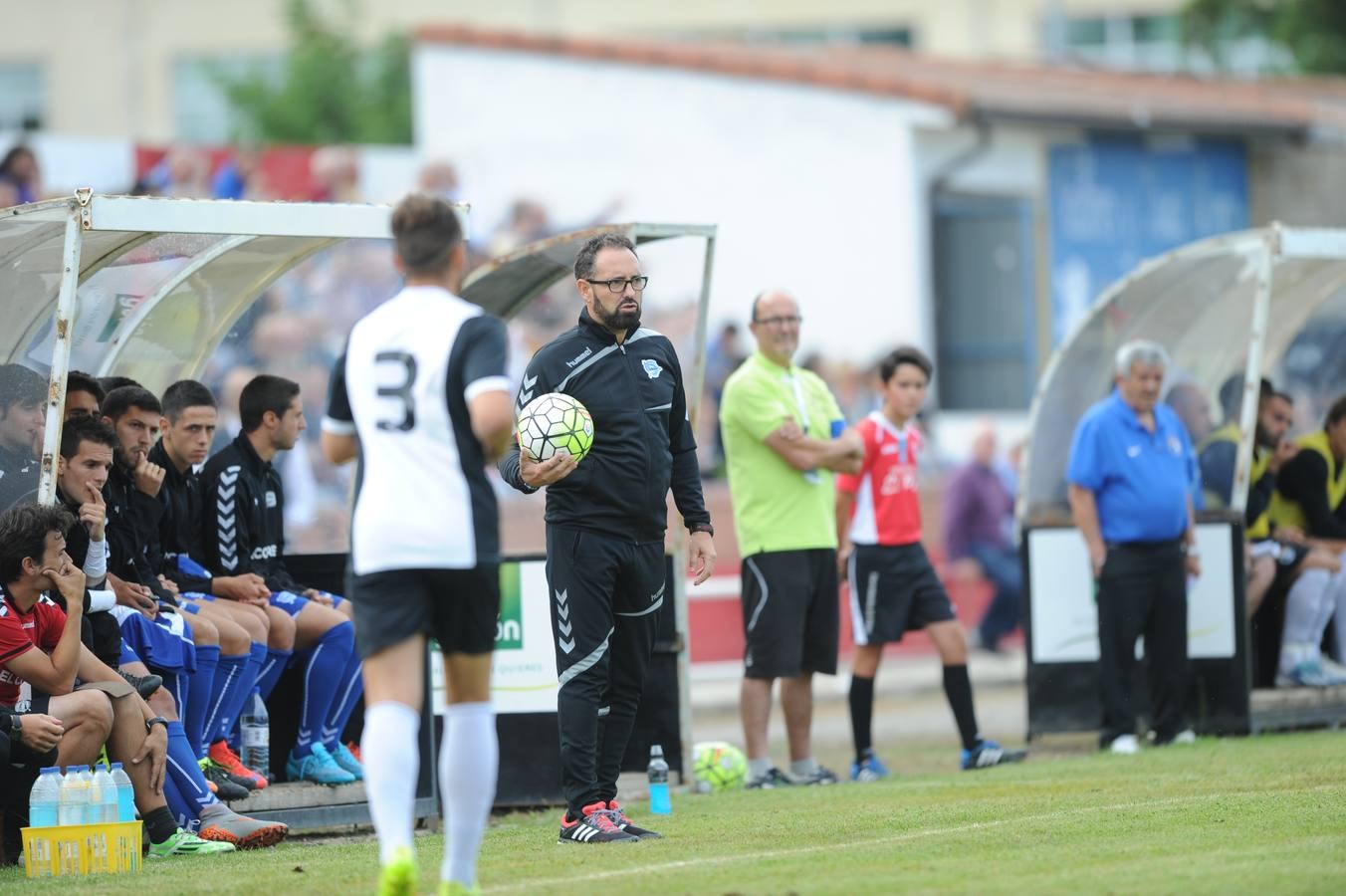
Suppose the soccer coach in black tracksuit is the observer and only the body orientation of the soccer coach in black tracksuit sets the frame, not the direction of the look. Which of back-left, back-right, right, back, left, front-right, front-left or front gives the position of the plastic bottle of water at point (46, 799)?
back-right

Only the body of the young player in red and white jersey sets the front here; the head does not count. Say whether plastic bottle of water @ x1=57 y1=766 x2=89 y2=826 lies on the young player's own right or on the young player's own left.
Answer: on the young player's own right

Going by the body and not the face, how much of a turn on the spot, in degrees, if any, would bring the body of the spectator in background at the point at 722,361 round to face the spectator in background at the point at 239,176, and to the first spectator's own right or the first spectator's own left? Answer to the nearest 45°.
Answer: approximately 135° to the first spectator's own right

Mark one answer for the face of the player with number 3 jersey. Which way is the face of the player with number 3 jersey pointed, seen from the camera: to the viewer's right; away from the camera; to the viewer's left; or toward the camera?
away from the camera

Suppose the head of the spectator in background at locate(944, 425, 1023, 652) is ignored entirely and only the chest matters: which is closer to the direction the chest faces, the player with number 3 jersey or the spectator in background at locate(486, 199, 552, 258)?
the player with number 3 jersey

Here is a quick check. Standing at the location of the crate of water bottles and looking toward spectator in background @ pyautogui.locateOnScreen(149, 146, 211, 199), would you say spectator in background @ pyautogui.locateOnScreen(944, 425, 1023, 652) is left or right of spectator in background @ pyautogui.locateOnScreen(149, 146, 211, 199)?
right

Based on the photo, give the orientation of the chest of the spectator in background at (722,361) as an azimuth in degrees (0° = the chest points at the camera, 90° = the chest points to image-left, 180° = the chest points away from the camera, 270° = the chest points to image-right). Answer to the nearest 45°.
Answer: approximately 315°

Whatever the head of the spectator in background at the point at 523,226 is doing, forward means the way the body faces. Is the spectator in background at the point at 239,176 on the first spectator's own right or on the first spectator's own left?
on the first spectator's own right

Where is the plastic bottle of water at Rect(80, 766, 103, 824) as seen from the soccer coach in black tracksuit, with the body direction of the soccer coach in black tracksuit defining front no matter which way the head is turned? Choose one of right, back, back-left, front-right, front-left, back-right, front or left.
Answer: back-right
